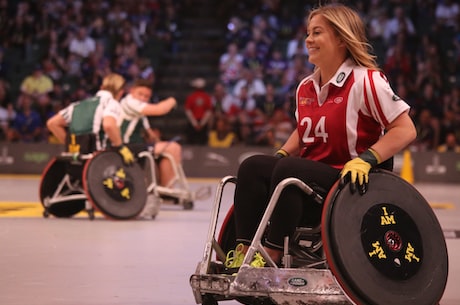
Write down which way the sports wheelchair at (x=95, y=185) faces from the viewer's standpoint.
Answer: facing away from the viewer and to the right of the viewer

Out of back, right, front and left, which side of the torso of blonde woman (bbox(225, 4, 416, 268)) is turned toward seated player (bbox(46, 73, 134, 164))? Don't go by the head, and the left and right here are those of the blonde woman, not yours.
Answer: right

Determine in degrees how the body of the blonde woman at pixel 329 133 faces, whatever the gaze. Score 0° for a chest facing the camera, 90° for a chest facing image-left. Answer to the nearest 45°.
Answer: approximately 45°

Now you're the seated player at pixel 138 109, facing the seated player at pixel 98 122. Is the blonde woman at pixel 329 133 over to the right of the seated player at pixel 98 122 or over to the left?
left

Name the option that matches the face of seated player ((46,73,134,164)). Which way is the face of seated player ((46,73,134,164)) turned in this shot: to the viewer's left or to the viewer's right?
to the viewer's right

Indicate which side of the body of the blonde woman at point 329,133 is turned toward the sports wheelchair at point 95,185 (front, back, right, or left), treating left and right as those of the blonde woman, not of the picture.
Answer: right

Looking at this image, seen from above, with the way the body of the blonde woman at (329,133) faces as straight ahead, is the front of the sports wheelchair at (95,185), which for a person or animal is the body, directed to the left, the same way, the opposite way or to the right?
the opposite way

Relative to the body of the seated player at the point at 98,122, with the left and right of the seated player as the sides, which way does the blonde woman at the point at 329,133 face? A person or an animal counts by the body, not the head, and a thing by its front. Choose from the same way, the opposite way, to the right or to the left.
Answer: the opposite way
